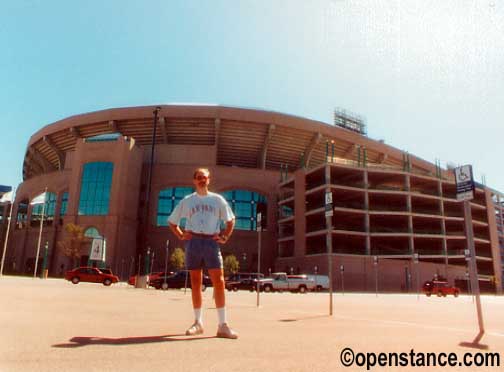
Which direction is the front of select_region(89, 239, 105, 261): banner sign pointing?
toward the camera

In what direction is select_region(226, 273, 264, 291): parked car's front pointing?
to the viewer's left

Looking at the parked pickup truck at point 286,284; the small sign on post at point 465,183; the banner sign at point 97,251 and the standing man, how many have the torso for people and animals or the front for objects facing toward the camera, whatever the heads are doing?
3

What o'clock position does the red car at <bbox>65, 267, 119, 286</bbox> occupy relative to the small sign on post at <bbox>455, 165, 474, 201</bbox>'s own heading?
The red car is roughly at 4 o'clock from the small sign on post.

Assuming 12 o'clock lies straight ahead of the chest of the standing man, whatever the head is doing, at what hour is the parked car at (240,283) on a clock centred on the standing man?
The parked car is roughly at 6 o'clock from the standing man.

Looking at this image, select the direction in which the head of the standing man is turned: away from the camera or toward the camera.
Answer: toward the camera

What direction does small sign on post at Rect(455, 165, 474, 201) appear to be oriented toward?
toward the camera

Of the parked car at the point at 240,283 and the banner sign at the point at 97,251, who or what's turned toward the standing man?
the banner sign

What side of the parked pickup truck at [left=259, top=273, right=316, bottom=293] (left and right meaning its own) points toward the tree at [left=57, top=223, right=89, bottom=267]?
front

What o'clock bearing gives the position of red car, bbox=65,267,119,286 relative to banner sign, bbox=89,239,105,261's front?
The red car is roughly at 12 o'clock from the banner sign.

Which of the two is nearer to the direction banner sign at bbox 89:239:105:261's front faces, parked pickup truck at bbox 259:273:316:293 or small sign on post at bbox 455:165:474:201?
the small sign on post

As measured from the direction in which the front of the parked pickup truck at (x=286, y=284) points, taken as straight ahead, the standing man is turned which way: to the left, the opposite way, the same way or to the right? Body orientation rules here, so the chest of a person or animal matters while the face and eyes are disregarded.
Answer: to the left

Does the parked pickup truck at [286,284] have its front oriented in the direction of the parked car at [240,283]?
yes

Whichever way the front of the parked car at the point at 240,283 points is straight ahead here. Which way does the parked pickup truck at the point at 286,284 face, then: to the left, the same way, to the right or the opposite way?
the same way

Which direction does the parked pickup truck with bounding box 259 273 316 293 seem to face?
to the viewer's left

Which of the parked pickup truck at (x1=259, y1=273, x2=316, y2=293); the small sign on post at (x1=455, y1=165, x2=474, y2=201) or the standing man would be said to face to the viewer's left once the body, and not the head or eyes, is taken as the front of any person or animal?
the parked pickup truck

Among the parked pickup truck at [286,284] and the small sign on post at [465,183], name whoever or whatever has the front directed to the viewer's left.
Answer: the parked pickup truck
